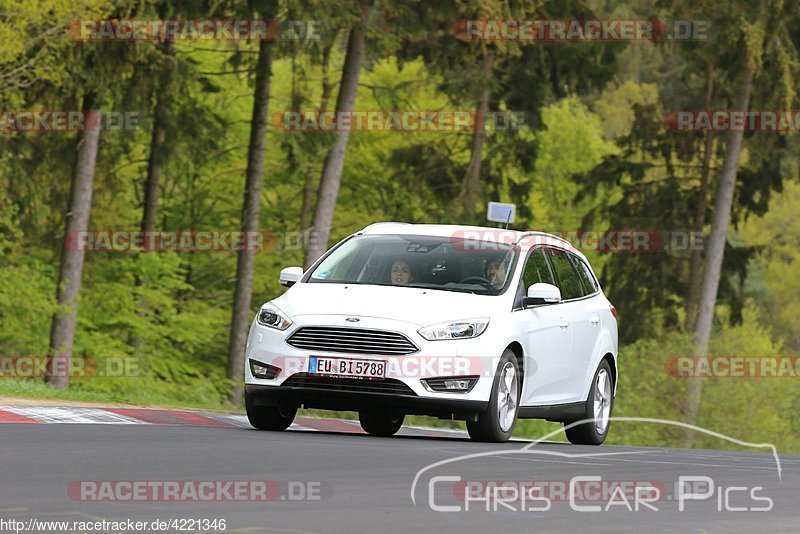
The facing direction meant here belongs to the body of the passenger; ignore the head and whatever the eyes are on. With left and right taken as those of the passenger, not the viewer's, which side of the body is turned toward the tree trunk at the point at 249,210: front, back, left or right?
back

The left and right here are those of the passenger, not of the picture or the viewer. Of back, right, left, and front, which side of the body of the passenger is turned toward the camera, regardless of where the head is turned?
front

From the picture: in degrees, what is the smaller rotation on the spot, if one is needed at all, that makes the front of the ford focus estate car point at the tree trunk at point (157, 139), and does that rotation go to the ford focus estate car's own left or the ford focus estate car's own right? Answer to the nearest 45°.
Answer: approximately 135° to the ford focus estate car's own right

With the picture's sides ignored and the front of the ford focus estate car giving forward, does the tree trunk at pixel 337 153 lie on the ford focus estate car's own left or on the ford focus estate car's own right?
on the ford focus estate car's own right

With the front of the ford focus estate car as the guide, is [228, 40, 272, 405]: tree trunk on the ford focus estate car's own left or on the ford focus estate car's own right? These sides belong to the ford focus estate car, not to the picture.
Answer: on the ford focus estate car's own right

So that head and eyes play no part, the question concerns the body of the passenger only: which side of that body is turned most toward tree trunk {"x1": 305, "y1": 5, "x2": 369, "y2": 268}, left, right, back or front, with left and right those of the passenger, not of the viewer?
back

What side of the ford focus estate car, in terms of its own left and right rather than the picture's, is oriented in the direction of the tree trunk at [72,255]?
right

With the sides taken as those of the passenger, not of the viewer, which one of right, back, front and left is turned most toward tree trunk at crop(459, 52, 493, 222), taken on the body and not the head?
back

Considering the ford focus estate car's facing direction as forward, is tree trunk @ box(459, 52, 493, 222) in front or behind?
behind

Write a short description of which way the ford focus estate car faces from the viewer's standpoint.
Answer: facing the viewer and to the left of the viewer
